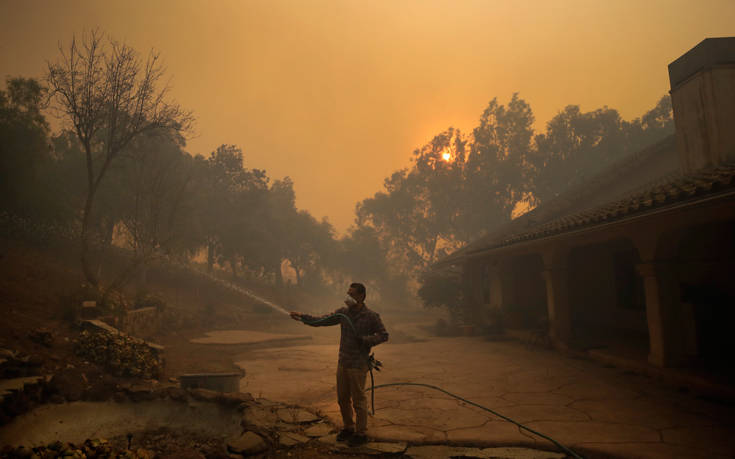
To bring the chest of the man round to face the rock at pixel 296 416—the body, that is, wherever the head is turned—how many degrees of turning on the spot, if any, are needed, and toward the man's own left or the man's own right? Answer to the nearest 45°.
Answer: approximately 90° to the man's own right

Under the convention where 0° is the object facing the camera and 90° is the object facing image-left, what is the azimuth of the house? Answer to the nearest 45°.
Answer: approximately 45°

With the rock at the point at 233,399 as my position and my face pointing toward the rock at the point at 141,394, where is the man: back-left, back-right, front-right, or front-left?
back-left

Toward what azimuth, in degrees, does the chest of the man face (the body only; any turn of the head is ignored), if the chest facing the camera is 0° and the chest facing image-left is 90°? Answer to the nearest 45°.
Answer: approximately 45°

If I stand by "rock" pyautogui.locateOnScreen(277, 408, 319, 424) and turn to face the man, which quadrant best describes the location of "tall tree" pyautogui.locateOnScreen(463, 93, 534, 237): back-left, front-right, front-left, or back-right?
back-left

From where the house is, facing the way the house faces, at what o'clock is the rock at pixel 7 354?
The rock is roughly at 12 o'clock from the house.

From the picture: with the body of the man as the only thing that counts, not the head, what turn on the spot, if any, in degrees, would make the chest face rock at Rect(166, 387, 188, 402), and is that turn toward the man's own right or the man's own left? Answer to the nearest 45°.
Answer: approximately 90° to the man's own right

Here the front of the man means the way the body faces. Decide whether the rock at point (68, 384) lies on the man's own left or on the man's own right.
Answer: on the man's own right

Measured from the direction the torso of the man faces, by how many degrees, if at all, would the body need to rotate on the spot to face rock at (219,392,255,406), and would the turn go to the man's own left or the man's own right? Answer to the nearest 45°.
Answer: approximately 90° to the man's own right
